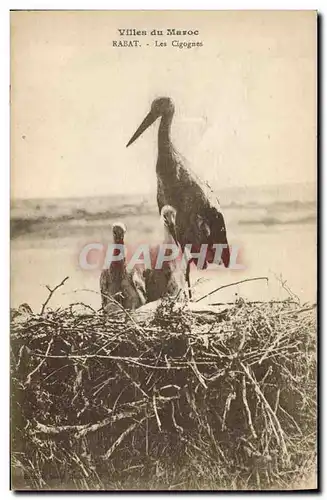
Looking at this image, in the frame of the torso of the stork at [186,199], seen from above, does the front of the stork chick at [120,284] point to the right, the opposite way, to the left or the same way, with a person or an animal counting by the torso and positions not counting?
to the left

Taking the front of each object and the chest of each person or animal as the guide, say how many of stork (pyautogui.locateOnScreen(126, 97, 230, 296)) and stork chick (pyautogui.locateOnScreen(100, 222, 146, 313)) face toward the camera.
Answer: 1

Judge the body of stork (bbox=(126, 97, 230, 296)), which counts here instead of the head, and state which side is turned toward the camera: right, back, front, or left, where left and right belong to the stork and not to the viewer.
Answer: left
